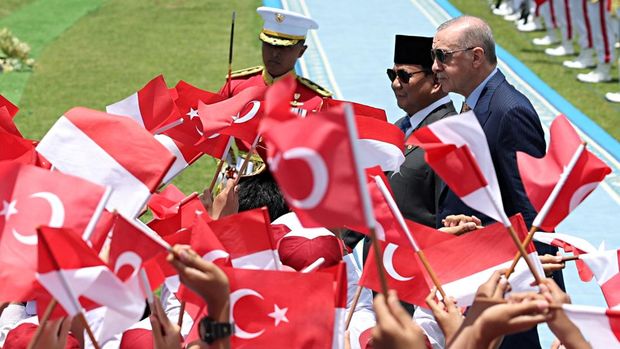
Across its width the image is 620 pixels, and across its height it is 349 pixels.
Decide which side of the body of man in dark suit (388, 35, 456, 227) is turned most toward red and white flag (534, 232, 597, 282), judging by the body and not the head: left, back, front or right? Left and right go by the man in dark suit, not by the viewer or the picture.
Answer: left

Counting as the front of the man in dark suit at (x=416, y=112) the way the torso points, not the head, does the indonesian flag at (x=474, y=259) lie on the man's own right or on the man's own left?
on the man's own left

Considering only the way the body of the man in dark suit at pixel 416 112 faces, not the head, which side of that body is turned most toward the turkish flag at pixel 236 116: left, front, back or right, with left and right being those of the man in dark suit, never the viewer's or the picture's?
front

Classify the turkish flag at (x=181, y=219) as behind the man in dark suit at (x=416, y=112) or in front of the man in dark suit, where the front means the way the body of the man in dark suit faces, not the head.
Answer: in front

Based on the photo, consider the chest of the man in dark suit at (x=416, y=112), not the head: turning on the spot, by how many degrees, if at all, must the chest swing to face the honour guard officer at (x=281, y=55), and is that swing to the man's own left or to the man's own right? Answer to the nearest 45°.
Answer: approximately 90° to the man's own right

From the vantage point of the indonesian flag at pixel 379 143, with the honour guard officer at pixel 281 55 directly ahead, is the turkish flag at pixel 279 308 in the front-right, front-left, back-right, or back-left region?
back-left

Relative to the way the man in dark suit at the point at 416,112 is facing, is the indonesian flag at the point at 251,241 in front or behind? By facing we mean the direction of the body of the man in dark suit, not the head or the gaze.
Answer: in front

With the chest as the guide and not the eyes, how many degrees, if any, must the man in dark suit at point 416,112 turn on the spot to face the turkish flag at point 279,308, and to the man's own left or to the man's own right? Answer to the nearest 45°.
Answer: approximately 45° to the man's own left

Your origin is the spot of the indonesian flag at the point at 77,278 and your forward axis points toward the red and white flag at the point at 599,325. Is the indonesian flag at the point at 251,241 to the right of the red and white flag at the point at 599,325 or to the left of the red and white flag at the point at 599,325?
left

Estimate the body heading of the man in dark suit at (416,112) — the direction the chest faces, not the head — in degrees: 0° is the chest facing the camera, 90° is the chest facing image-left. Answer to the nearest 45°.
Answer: approximately 45°

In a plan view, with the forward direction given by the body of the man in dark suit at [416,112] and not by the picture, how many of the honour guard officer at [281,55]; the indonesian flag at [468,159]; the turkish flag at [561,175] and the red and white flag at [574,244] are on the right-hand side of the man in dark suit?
1

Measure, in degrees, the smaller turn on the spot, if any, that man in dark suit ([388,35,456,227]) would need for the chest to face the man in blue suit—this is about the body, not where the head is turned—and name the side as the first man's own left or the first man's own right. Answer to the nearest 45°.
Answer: approximately 90° to the first man's own left

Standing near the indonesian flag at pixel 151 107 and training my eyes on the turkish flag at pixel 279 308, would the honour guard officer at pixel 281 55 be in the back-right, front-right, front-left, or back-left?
back-left
